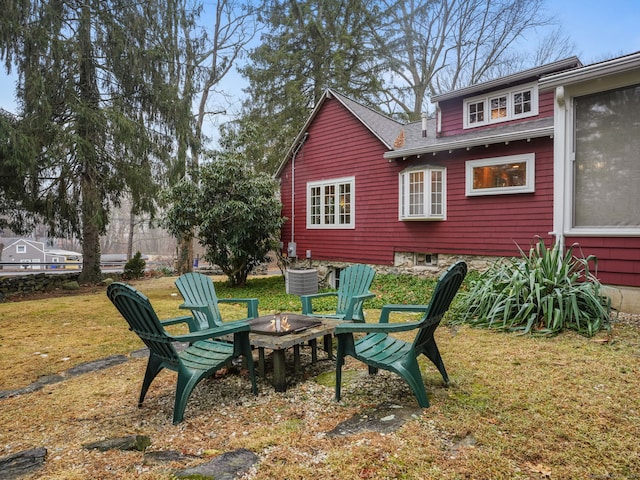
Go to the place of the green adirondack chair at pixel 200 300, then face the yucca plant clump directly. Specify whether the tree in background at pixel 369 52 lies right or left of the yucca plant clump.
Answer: left

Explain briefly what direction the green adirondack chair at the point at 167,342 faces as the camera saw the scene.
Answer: facing away from the viewer and to the right of the viewer

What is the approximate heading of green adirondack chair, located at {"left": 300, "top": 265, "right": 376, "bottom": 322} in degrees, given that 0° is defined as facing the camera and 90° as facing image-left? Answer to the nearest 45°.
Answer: approximately 45°

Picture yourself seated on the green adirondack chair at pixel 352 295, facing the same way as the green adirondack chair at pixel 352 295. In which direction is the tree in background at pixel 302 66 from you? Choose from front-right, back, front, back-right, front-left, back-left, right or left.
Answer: back-right

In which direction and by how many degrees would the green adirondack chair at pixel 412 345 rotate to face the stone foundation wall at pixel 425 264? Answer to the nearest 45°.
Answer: approximately 45° to its right

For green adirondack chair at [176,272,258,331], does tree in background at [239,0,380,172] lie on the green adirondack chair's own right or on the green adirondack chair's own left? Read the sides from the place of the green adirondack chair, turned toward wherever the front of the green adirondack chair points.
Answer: on the green adirondack chair's own left

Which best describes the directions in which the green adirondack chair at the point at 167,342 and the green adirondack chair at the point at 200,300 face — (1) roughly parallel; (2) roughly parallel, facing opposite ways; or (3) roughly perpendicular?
roughly perpendicular

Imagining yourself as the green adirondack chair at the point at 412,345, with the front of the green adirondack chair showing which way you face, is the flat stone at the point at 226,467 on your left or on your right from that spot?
on your left

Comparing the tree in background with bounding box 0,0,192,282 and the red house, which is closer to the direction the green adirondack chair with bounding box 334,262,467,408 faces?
the tree in background

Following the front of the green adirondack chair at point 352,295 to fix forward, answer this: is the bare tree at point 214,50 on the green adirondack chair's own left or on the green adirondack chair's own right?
on the green adirondack chair's own right

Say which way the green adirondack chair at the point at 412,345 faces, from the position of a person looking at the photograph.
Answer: facing away from the viewer and to the left of the viewer

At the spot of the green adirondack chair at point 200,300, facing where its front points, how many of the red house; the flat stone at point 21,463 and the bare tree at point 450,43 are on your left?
2

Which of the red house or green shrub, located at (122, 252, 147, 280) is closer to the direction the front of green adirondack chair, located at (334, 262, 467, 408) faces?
the green shrub

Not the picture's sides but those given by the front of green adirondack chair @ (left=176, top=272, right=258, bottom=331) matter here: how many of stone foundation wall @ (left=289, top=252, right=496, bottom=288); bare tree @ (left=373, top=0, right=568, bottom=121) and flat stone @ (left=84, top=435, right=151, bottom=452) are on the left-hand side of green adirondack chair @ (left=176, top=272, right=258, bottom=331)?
2

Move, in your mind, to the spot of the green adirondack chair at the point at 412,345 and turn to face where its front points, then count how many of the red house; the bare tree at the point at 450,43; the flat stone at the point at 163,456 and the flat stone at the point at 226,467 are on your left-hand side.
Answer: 2

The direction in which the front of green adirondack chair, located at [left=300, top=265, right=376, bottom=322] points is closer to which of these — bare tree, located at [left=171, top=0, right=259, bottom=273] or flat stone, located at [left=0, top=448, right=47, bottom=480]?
the flat stone
